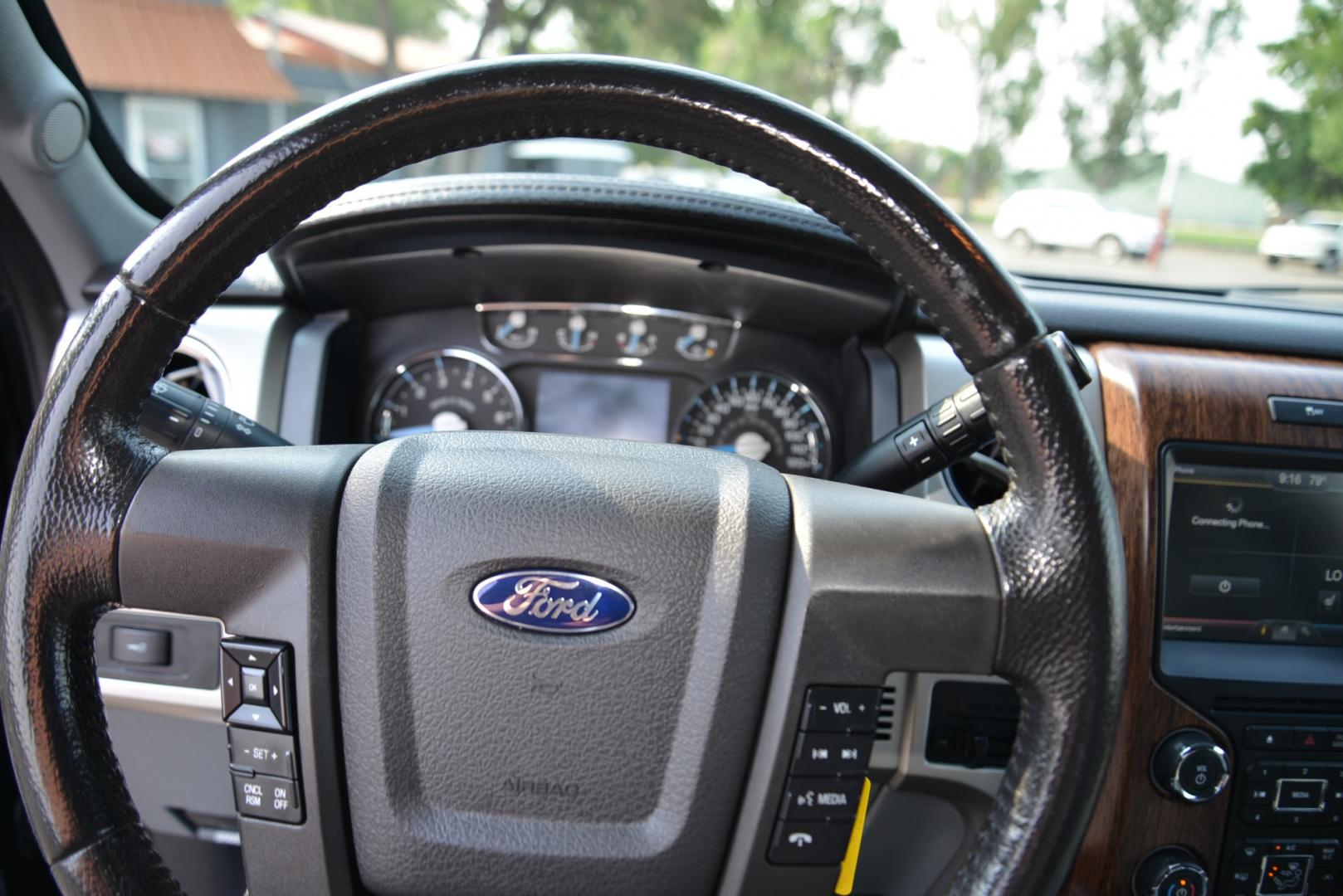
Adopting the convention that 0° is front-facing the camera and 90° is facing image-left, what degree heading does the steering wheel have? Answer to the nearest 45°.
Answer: approximately 0°

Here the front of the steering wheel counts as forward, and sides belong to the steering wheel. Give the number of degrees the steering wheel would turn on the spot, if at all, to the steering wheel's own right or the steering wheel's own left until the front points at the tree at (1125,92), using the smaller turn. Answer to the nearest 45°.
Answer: approximately 135° to the steering wheel's own left

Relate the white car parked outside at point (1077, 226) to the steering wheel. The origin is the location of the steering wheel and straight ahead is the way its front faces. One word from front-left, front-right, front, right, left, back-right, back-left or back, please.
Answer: back-left

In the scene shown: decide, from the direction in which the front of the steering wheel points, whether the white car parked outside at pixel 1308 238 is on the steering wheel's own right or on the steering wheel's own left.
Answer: on the steering wheel's own left

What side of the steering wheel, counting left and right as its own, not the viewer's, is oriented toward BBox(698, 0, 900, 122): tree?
back
